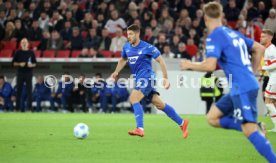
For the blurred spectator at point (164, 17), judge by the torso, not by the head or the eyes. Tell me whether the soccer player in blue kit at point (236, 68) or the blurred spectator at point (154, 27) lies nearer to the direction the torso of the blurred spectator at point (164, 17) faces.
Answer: the soccer player in blue kit

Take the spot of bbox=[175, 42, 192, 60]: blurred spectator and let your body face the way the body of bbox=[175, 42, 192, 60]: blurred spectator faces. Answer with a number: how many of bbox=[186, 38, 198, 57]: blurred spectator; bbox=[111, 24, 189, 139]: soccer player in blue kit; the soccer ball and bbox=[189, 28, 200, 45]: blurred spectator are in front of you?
2

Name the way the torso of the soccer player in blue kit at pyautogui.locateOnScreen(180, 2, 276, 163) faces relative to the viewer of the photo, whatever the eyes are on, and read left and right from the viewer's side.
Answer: facing away from the viewer and to the left of the viewer

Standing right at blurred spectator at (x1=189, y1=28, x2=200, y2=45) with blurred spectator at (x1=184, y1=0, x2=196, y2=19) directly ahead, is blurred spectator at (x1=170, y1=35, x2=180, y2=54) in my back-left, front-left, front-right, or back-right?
back-left

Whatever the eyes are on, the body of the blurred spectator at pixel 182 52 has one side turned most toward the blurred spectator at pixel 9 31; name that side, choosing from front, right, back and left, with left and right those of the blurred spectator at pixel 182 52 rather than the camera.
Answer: right

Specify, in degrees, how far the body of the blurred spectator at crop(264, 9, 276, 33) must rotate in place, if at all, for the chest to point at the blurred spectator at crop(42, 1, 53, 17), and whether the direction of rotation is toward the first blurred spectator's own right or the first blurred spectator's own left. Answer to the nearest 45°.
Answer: approximately 90° to the first blurred spectator's own right

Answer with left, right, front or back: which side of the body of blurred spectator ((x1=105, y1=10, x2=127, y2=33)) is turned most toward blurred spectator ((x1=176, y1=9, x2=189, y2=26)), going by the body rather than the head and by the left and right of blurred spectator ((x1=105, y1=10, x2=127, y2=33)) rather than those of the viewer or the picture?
left

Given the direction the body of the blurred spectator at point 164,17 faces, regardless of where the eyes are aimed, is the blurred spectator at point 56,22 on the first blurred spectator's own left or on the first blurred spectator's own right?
on the first blurred spectator's own right

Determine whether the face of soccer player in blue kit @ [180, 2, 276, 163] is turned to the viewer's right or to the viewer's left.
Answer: to the viewer's left

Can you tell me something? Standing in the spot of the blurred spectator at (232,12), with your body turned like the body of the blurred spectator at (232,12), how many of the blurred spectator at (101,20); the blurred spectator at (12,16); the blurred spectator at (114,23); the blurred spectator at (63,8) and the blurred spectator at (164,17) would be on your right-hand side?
5

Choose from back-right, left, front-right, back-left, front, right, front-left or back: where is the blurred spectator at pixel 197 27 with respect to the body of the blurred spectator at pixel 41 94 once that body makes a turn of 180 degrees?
right

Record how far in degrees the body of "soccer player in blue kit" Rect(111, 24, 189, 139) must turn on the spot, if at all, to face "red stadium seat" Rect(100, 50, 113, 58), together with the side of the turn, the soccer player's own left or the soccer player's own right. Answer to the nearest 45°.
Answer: approximately 135° to the soccer player's own right

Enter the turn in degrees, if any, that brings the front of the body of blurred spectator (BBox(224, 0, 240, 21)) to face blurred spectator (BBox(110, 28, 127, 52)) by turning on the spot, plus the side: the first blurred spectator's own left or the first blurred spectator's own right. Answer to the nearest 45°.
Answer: approximately 90° to the first blurred spectator's own right

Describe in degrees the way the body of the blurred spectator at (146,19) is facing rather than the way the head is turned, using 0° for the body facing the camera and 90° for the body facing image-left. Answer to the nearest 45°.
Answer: approximately 0°
